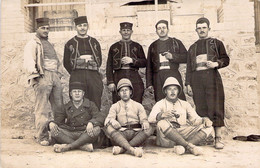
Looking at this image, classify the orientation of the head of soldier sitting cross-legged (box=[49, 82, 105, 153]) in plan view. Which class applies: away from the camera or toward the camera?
toward the camera

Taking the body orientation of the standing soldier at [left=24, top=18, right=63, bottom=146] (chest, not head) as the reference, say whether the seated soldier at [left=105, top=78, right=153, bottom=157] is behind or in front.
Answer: in front

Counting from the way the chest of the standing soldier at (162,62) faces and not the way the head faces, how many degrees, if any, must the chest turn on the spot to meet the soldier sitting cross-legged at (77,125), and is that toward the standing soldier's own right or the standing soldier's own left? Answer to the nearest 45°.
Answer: approximately 90° to the standing soldier's own right

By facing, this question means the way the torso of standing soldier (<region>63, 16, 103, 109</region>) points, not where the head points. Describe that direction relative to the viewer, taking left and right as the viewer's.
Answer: facing the viewer

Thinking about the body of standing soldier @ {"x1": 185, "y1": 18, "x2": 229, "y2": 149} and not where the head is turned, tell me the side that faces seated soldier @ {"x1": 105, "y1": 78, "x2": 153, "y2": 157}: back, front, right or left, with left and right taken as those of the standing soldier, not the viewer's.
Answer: right

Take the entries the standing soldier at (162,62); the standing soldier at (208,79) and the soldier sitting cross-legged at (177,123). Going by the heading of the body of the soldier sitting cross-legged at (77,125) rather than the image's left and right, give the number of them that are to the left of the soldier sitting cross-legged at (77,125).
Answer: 3

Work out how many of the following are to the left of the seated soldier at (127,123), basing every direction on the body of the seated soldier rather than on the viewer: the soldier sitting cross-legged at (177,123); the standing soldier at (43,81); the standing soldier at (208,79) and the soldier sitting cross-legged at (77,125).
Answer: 2

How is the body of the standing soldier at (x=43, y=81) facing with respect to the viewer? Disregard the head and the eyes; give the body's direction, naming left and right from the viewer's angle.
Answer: facing the viewer and to the right of the viewer

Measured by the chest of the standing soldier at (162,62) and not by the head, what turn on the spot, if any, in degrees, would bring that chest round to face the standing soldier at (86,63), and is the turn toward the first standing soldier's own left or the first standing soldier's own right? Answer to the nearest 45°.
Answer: approximately 90° to the first standing soldier's own right

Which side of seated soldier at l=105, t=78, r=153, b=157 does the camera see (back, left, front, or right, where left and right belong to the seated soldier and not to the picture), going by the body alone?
front

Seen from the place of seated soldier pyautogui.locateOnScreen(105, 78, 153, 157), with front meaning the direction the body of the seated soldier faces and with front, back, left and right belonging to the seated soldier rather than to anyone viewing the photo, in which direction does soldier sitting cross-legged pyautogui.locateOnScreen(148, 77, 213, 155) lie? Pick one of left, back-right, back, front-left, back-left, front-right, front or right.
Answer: left

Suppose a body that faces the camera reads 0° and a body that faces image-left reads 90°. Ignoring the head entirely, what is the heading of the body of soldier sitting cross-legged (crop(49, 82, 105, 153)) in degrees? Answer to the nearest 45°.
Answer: approximately 0°

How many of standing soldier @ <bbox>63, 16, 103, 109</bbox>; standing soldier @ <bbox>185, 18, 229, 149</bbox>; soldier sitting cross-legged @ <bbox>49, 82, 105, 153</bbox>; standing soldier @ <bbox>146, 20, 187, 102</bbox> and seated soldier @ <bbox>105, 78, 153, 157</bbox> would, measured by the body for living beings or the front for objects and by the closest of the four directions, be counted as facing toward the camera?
5
